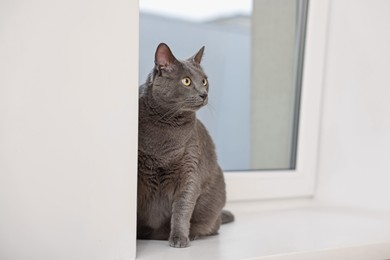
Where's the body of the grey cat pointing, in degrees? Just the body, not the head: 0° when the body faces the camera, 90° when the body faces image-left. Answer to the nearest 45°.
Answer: approximately 45°
